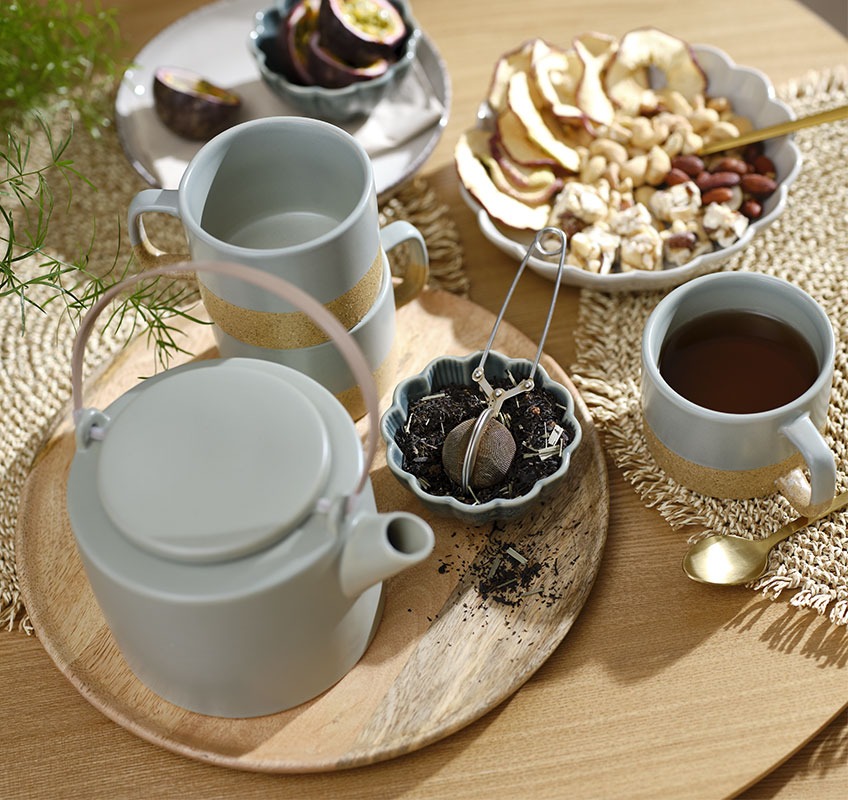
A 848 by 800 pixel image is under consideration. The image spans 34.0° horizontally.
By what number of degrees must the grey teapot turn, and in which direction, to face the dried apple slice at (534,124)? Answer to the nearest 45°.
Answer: approximately 90° to its left

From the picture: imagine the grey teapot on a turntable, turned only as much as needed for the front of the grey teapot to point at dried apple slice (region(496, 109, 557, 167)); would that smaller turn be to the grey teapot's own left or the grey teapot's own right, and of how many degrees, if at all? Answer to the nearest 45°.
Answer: approximately 90° to the grey teapot's own left

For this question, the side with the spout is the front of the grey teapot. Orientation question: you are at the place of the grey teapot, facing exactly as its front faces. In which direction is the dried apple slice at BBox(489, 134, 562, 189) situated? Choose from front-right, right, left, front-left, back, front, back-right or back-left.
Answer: left

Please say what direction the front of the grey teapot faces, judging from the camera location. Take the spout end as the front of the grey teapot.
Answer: facing the viewer and to the right of the viewer

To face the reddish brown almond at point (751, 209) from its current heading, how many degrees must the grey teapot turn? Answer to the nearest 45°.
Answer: approximately 90° to its left

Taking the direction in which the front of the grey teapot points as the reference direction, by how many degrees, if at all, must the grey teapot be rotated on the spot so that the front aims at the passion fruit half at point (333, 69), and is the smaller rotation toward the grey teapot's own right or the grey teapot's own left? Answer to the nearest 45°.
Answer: approximately 135° to the grey teapot's own left

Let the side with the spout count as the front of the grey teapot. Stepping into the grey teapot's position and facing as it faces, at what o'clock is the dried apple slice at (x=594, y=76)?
The dried apple slice is roughly at 9 o'clock from the grey teapot.

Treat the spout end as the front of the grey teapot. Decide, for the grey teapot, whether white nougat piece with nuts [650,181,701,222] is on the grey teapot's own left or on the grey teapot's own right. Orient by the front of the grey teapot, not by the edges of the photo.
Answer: on the grey teapot's own left

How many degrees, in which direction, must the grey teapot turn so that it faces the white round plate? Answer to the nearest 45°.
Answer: approximately 135° to its left

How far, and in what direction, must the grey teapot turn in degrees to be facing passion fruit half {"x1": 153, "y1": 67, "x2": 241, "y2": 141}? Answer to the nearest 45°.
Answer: approximately 135° to its left

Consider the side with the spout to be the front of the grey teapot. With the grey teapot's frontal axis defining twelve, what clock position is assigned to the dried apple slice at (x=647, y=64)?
The dried apple slice is roughly at 9 o'clock from the grey teapot.
